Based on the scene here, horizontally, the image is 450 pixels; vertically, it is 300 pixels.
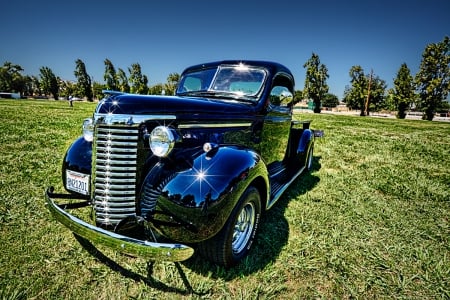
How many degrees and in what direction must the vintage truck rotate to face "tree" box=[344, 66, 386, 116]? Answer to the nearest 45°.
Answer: approximately 180°

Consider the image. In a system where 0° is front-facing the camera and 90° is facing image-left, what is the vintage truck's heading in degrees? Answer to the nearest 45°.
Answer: approximately 45°

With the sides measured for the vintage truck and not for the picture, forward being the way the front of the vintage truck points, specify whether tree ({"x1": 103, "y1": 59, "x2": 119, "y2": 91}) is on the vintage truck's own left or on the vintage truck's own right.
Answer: on the vintage truck's own right

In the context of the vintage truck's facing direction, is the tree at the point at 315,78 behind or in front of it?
behind

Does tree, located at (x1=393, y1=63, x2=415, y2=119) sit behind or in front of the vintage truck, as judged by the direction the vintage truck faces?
behind

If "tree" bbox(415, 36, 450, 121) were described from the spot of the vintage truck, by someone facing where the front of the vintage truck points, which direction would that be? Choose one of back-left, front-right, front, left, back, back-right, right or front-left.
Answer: back
